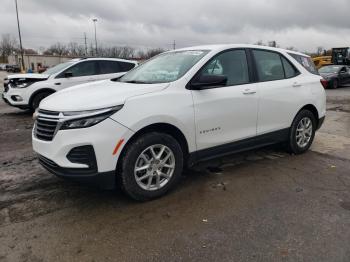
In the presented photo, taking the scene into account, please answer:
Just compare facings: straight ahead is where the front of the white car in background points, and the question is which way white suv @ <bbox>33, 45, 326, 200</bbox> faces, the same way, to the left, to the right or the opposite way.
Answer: the same way

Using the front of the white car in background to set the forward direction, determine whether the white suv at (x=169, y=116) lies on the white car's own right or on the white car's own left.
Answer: on the white car's own left

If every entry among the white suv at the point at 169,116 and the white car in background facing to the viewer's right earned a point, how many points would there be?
0

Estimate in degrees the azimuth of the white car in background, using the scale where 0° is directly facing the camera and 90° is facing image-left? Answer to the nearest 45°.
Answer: approximately 45°

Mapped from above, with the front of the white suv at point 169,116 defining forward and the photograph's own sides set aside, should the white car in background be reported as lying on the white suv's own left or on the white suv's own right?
on the white suv's own right
